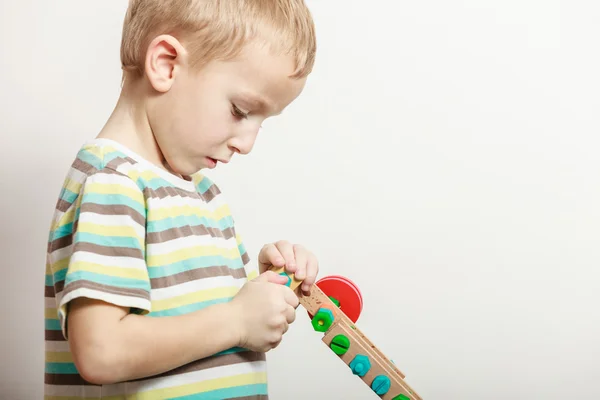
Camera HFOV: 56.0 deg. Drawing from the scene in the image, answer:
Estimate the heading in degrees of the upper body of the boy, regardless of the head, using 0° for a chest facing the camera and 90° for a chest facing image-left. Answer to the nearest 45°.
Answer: approximately 315°
